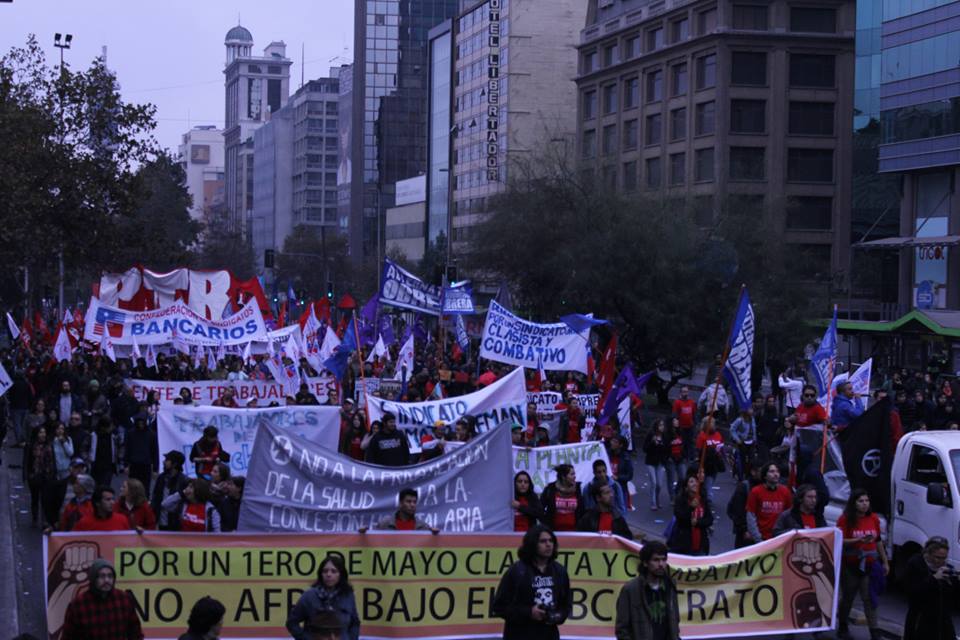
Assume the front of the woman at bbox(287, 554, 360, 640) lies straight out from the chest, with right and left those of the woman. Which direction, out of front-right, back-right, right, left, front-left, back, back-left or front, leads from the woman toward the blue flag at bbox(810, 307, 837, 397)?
back-left

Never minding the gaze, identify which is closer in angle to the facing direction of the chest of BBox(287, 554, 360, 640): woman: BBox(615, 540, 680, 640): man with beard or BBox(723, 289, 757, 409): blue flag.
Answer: the man with beard

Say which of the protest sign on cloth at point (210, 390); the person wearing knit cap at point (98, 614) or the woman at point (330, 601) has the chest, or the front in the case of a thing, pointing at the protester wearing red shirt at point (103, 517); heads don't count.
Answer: the protest sign on cloth

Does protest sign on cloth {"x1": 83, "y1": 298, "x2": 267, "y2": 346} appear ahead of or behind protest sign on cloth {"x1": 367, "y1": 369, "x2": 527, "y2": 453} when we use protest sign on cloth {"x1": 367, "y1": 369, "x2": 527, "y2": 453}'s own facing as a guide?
behind

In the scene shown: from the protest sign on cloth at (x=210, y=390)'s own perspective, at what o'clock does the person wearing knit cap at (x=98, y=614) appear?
The person wearing knit cap is roughly at 12 o'clock from the protest sign on cloth.

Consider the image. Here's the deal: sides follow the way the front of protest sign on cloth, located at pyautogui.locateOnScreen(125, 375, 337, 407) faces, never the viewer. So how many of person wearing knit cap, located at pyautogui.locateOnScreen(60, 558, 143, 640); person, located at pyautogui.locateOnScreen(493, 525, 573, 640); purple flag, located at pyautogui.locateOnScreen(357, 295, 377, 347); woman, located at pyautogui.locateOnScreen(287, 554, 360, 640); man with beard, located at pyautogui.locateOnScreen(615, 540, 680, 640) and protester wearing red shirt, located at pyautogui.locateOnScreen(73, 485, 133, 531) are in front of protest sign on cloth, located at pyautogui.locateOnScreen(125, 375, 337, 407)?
5

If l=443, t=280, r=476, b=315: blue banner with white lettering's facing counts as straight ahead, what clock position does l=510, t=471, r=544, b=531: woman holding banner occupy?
The woman holding banner is roughly at 12 o'clock from the blue banner with white lettering.
